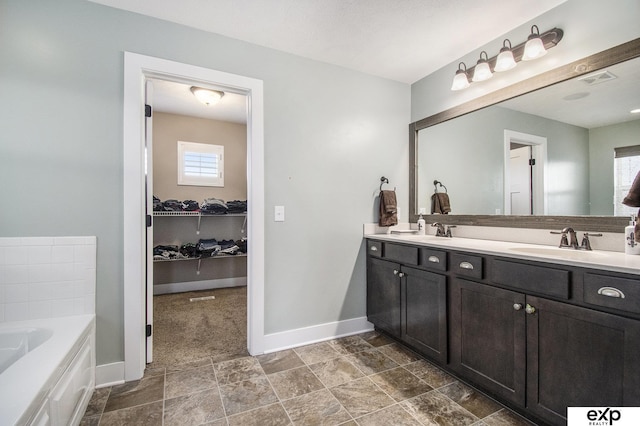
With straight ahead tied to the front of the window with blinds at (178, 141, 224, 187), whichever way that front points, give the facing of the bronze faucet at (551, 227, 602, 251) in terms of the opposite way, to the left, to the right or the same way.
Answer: to the right

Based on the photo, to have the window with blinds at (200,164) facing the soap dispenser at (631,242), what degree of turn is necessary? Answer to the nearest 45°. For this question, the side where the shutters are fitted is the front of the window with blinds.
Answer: approximately 45° to its left

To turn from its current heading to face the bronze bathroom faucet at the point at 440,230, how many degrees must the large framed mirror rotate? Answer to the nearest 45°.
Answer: approximately 45° to its right

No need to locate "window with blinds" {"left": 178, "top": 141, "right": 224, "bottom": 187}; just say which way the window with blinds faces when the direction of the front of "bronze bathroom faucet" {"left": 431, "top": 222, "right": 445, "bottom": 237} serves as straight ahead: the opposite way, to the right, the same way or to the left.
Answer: to the left

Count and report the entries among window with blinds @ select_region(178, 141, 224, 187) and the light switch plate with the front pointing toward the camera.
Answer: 2

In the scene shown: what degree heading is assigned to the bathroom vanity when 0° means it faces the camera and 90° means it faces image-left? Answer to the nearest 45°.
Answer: approximately 45°

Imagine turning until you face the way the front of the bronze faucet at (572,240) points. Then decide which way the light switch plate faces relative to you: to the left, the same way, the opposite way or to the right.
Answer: to the left

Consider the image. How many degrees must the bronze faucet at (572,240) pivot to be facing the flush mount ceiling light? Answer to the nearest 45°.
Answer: approximately 45° to its right
